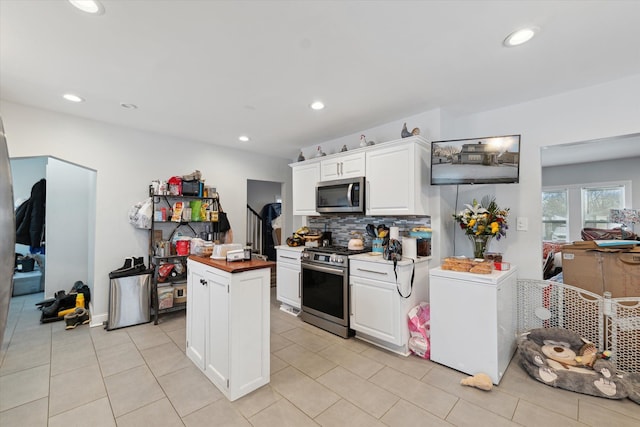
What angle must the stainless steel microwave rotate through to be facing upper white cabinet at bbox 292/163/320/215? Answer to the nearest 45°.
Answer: approximately 90° to its right

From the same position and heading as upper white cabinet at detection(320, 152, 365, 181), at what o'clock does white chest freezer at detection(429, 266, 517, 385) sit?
The white chest freezer is roughly at 9 o'clock from the upper white cabinet.

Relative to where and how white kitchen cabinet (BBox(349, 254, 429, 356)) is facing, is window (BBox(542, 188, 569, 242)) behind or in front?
behind

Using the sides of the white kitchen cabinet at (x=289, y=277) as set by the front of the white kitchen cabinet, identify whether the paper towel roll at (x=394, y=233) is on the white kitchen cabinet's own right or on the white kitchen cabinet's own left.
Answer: on the white kitchen cabinet's own left

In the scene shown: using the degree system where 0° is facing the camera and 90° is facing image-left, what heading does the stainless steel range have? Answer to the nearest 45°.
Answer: approximately 45°

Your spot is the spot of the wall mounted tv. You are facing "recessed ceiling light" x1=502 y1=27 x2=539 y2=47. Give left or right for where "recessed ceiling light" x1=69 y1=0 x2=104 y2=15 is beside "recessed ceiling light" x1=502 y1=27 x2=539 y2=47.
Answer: right

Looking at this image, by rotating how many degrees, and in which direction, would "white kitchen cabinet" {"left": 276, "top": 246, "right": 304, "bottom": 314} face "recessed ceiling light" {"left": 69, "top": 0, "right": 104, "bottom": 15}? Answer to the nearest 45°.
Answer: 0° — it already faces it

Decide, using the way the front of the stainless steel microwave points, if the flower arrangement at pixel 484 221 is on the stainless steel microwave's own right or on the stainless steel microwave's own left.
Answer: on the stainless steel microwave's own left

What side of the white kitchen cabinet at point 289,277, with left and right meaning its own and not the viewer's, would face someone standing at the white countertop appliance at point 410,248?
left
